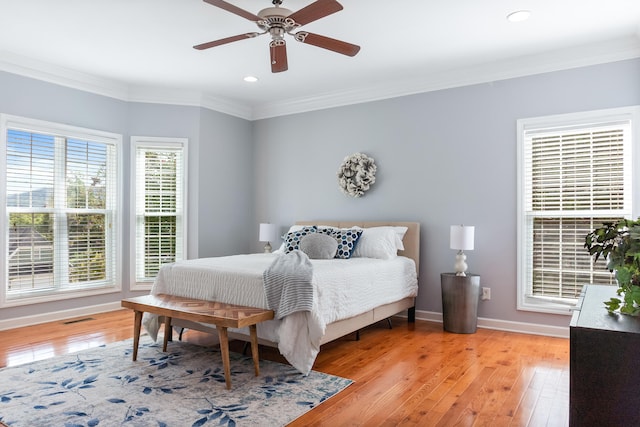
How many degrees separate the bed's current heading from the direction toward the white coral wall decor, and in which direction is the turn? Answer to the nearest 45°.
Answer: approximately 135° to its right

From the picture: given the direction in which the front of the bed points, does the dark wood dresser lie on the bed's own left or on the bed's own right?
on the bed's own left

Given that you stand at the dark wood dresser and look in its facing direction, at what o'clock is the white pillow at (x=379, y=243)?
The white pillow is roughly at 2 o'clock from the dark wood dresser.

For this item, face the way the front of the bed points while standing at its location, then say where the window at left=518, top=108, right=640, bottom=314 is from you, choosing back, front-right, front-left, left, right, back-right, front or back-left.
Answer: back-left

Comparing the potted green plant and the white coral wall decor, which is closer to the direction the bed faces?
the potted green plant

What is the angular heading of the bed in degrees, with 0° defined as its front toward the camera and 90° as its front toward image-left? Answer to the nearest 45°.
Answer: approximately 45°

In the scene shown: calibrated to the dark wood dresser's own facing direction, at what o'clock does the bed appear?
The bed is roughly at 1 o'clock from the dark wood dresser.

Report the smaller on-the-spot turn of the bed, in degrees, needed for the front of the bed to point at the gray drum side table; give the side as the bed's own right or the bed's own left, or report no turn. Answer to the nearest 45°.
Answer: approximately 180°

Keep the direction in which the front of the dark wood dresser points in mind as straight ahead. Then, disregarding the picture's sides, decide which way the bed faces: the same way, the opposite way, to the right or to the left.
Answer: to the left

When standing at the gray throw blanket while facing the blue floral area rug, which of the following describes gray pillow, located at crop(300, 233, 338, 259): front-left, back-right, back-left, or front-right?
back-right

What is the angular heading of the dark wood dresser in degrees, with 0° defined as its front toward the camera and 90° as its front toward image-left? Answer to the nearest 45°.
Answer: approximately 90°

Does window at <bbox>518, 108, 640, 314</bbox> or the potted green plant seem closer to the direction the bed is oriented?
the potted green plant
